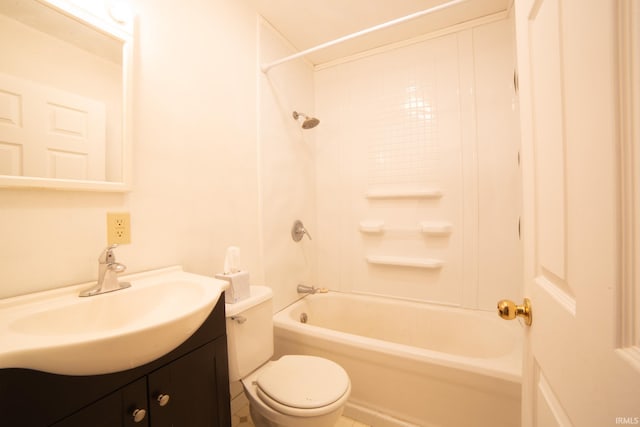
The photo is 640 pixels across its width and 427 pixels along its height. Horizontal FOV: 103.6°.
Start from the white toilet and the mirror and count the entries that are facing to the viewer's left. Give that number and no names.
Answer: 0

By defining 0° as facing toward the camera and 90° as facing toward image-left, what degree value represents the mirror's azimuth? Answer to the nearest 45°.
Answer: approximately 315°

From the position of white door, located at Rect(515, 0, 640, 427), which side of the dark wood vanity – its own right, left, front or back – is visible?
front

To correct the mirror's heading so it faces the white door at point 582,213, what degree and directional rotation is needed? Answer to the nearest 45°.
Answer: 0° — it already faces it

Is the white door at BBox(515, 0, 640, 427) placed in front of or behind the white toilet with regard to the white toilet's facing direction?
in front

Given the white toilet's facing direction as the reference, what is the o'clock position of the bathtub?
The bathtub is roughly at 10 o'clock from the white toilet.
